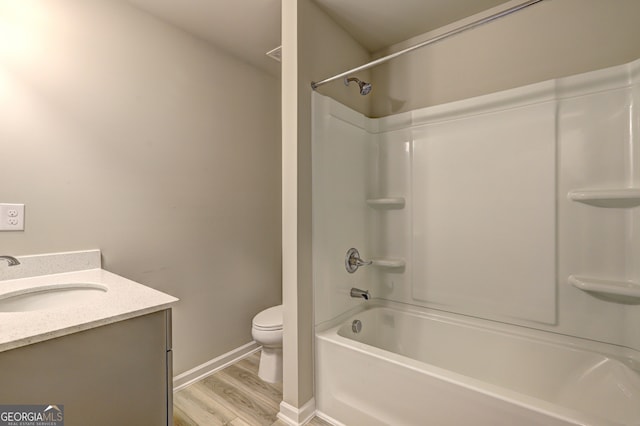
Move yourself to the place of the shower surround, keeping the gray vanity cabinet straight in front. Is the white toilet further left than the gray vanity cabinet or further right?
right

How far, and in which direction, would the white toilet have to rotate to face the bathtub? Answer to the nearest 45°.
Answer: approximately 90° to its left

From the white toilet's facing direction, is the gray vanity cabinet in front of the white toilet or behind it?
in front

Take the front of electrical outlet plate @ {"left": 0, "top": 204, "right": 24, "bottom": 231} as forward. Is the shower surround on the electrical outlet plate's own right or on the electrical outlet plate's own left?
on the electrical outlet plate's own left

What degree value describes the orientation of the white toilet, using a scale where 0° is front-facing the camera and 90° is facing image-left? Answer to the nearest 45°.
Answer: approximately 45°

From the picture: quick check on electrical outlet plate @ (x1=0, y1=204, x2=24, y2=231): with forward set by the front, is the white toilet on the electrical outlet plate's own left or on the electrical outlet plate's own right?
on the electrical outlet plate's own left
